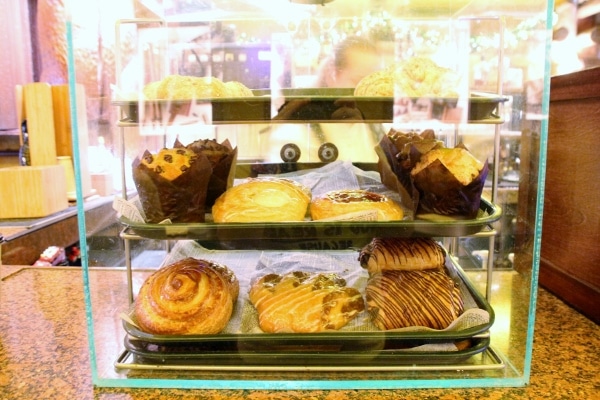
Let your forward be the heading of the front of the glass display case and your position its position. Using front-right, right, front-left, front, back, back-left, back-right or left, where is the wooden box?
back-right

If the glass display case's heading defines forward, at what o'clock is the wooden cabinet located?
The wooden cabinet is roughly at 8 o'clock from the glass display case.

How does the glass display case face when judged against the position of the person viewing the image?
facing the viewer
